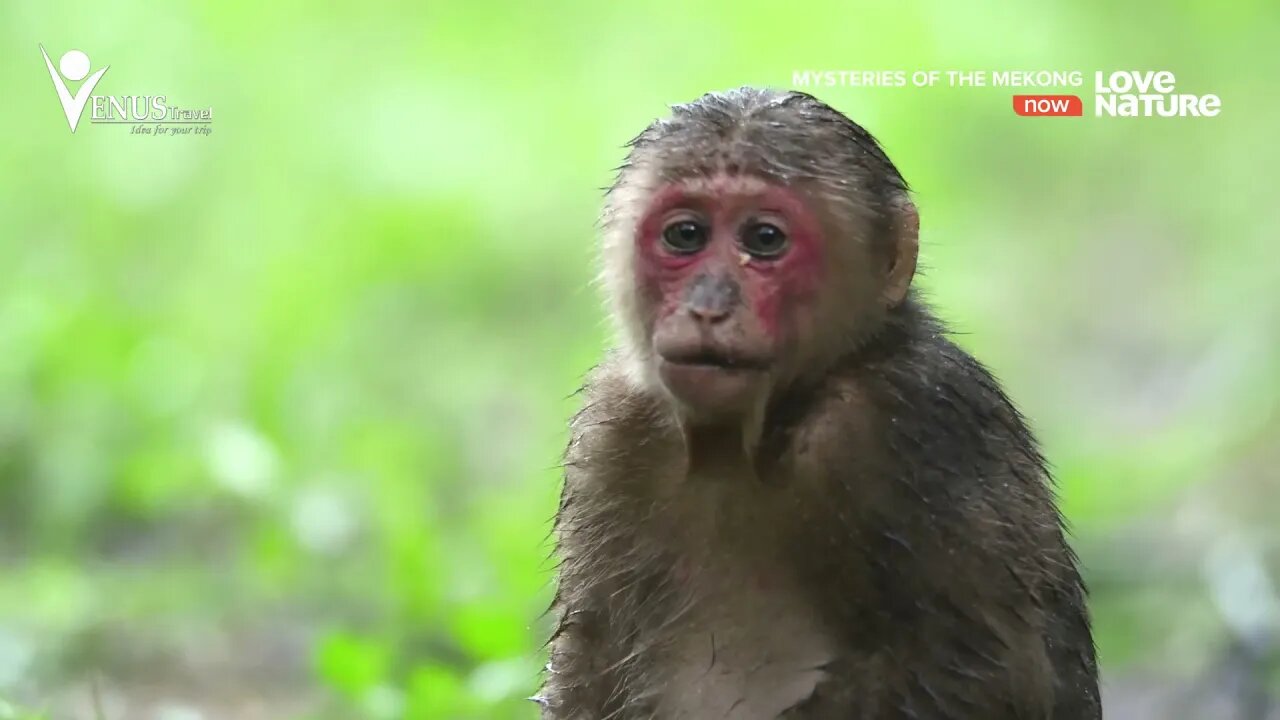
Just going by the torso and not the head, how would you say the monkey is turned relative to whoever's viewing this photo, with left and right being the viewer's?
facing the viewer and to the left of the viewer
